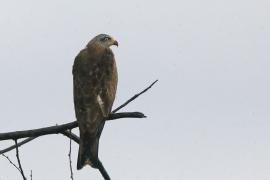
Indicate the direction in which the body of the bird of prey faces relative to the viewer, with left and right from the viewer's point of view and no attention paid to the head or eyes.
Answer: facing away from the viewer and to the right of the viewer
